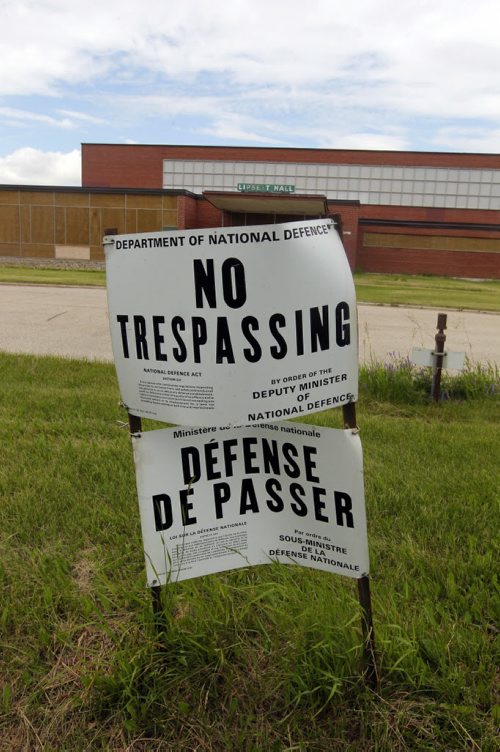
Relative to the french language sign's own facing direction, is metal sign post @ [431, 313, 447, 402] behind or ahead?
behind

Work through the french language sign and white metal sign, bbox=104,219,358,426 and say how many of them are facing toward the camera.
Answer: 2

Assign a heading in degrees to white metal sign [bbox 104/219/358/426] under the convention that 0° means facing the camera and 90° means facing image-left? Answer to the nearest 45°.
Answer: approximately 0°

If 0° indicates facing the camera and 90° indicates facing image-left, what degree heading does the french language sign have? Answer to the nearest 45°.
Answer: approximately 0°
